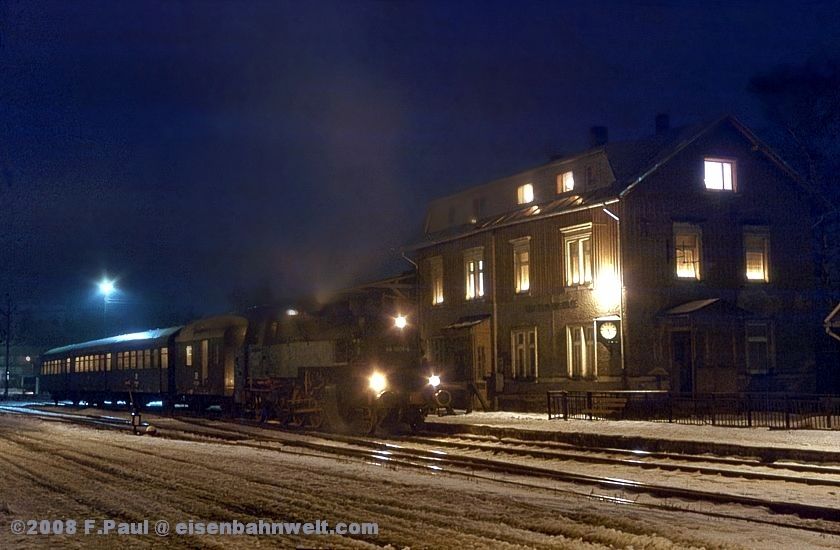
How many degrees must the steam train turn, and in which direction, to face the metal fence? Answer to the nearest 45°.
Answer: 0° — it already faces it

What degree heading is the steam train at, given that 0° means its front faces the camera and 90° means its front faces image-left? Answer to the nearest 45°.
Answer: approximately 315°

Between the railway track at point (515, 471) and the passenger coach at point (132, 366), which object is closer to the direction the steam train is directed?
the railway track

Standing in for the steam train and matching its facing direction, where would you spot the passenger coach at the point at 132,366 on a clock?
The passenger coach is roughly at 7 o'clock from the steam train.

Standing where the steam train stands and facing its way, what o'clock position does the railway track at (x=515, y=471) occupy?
The railway track is roughly at 1 o'clock from the steam train.
